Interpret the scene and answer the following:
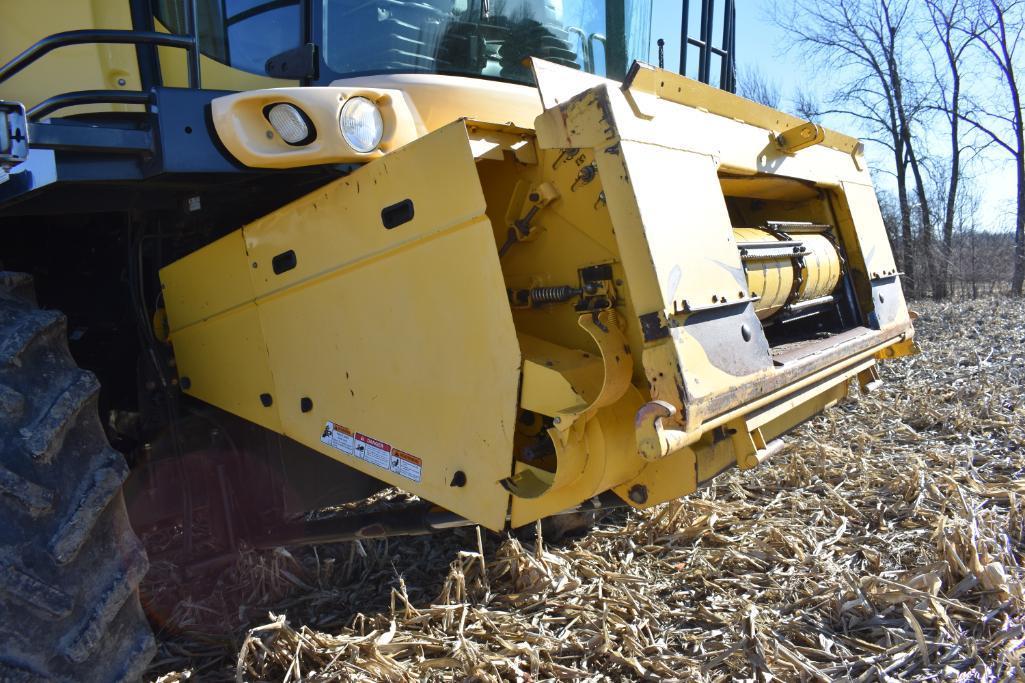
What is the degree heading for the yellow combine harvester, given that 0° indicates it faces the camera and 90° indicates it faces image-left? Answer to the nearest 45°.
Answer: approximately 315°
